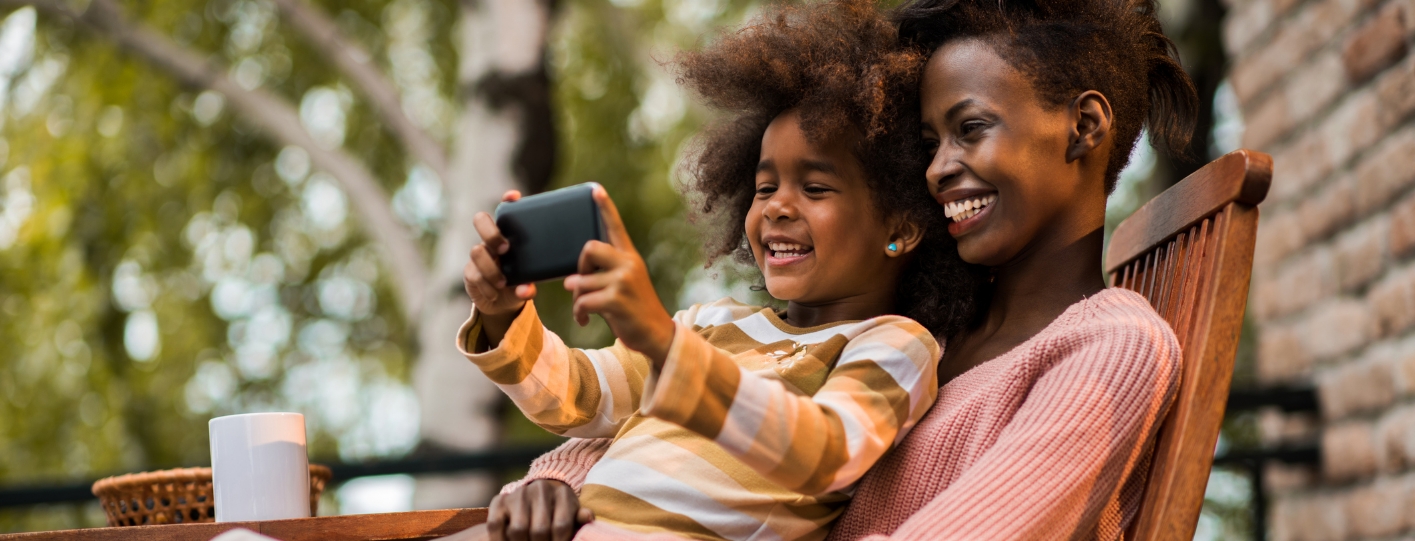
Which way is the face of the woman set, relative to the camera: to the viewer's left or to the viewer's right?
to the viewer's left

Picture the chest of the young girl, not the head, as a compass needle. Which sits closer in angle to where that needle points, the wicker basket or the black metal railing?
the wicker basket

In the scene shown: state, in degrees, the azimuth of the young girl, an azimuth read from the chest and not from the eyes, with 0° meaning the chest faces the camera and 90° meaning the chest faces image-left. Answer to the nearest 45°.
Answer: approximately 45°

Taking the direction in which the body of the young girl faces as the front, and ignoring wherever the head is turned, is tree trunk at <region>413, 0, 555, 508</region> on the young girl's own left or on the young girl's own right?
on the young girl's own right

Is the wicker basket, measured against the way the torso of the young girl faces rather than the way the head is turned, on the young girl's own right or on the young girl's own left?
on the young girl's own right
